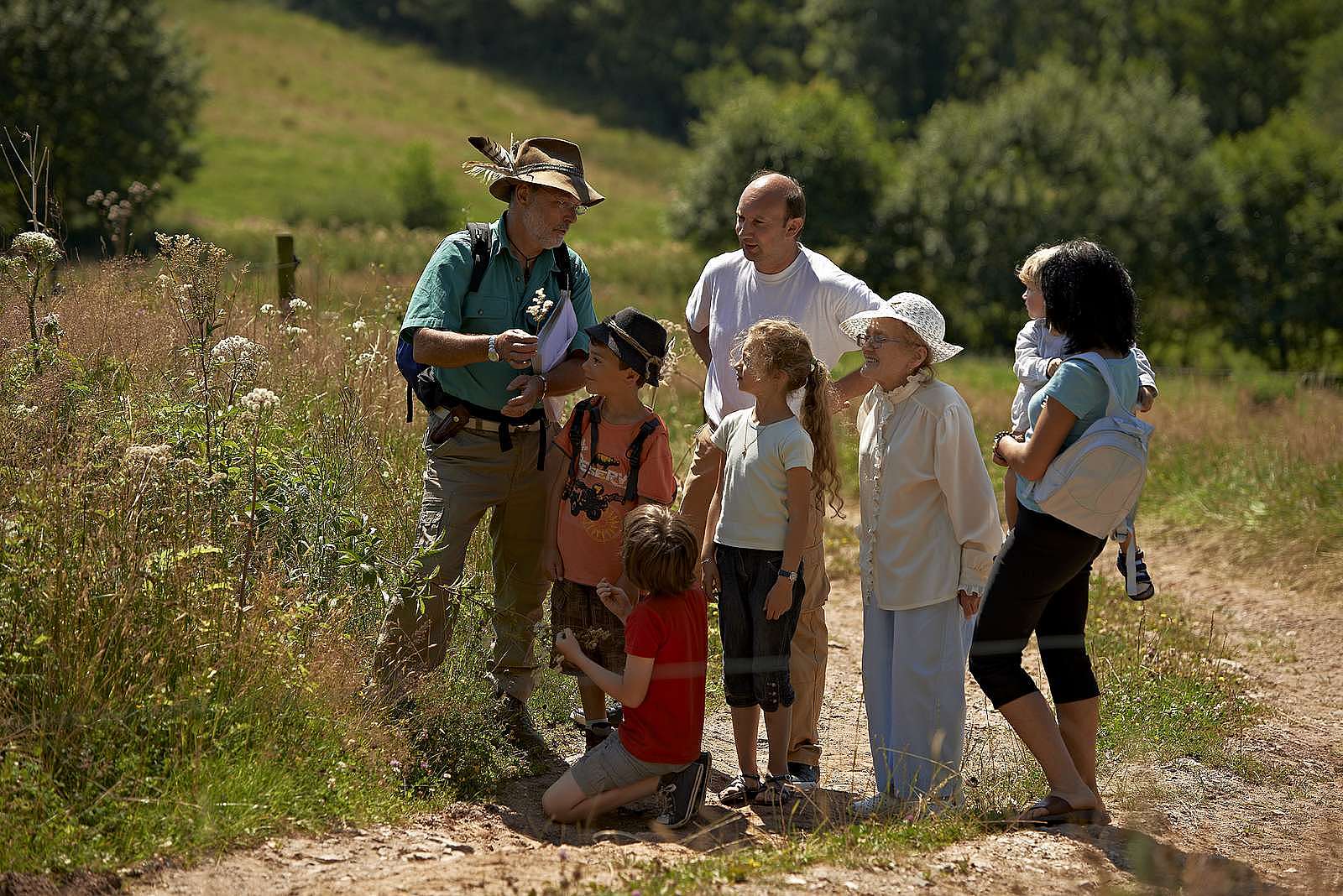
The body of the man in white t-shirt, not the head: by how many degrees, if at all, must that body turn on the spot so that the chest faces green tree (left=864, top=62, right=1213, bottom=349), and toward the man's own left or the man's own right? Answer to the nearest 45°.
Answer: approximately 135° to the man's own right

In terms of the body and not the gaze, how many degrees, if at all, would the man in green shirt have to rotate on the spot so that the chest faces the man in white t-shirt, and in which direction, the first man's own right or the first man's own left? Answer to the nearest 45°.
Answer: approximately 45° to the first man's own left

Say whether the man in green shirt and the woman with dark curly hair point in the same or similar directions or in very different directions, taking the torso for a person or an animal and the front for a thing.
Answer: very different directions

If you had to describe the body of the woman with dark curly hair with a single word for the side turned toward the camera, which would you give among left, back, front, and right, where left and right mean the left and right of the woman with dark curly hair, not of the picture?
left

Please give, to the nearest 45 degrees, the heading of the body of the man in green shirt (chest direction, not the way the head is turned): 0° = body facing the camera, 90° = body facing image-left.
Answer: approximately 315°

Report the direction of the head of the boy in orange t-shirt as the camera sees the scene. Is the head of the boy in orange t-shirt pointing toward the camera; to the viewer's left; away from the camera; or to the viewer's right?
to the viewer's left

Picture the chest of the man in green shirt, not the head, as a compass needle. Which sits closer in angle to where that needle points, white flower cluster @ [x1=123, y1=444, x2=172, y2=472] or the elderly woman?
the elderly woman

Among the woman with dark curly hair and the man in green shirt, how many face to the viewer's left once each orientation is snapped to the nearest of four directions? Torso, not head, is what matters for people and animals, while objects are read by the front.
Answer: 1

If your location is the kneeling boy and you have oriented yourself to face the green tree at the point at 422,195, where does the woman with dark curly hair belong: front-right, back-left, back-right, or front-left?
back-right

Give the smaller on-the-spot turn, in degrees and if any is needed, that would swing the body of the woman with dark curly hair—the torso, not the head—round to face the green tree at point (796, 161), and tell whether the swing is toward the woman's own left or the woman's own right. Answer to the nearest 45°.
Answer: approximately 90° to the woman's own right

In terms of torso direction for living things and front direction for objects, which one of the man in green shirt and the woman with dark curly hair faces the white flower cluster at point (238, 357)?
the woman with dark curly hair

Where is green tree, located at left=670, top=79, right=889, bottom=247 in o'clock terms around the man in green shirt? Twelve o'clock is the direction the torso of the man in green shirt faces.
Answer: The green tree is roughly at 8 o'clock from the man in green shirt.

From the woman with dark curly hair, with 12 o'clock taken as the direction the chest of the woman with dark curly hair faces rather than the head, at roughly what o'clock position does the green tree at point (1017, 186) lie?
The green tree is roughly at 3 o'clock from the woman with dark curly hair.
